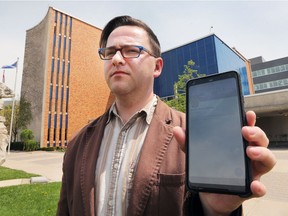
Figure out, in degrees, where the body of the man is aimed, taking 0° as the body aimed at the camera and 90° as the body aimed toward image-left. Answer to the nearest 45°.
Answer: approximately 45°

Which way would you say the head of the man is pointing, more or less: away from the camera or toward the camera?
toward the camera

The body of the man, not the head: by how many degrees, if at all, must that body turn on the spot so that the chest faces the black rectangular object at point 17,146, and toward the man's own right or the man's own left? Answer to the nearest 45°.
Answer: approximately 90° to the man's own right

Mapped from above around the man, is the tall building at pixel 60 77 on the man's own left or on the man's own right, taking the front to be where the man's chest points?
on the man's own right

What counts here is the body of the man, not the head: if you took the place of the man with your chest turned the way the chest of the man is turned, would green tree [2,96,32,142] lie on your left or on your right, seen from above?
on your right

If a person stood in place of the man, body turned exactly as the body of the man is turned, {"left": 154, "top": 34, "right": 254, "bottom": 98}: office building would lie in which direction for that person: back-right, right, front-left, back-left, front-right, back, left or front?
back-right

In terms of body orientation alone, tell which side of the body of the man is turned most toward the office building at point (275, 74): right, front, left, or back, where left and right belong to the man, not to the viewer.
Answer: back
